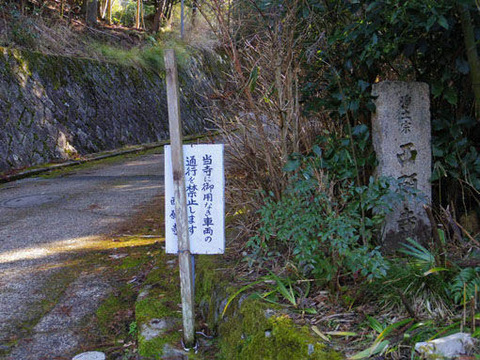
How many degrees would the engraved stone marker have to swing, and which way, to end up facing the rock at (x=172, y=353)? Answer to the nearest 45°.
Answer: approximately 45° to its right

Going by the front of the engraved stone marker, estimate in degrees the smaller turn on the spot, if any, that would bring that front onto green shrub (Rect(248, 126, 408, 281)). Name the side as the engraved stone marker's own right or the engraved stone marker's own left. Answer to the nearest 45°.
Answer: approximately 45° to the engraved stone marker's own right

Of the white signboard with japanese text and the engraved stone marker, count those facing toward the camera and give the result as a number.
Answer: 2

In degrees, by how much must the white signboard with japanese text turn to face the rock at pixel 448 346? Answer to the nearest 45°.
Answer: approximately 45° to its left

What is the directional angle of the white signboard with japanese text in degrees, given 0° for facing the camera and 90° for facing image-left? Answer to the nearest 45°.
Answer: approximately 0°
